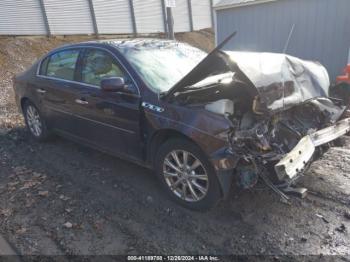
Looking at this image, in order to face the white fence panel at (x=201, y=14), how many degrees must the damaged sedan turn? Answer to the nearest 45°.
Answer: approximately 135° to its left

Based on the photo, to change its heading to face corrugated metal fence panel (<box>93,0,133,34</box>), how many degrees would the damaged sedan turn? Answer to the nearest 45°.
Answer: approximately 135° to its left

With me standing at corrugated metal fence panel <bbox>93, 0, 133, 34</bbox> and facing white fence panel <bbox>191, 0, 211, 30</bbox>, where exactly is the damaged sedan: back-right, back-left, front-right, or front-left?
back-right

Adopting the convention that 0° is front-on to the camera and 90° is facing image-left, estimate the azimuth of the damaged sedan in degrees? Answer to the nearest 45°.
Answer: approximately 315°

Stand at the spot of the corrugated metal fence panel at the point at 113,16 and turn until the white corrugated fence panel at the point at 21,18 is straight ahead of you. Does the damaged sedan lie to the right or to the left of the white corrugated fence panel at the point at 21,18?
left

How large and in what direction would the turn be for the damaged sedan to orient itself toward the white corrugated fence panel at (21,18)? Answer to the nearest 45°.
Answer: approximately 180°
